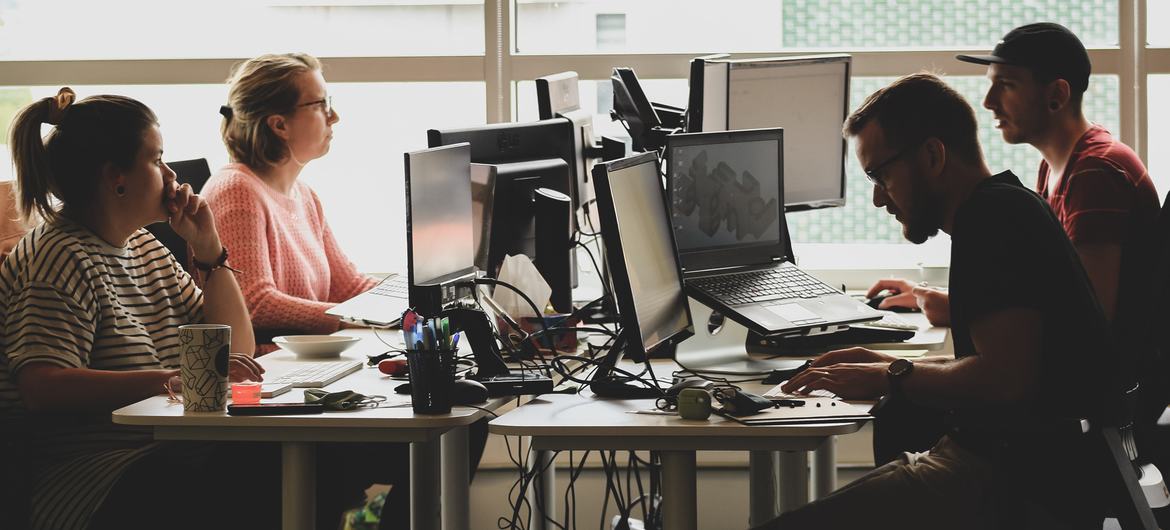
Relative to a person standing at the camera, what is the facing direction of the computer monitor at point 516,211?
facing away from the viewer and to the left of the viewer

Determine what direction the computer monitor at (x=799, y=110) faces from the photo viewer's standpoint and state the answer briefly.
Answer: facing the viewer and to the right of the viewer

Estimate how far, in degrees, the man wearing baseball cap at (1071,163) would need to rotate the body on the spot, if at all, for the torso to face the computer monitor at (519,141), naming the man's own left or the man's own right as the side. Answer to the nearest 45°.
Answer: approximately 45° to the man's own left

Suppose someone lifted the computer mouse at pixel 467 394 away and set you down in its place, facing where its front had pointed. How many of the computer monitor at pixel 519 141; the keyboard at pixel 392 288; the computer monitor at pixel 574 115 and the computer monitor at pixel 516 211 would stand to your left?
4

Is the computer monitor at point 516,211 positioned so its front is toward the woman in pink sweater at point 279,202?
yes

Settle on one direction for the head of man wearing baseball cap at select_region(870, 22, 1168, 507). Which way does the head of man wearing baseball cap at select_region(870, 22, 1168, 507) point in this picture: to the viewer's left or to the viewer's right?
to the viewer's left

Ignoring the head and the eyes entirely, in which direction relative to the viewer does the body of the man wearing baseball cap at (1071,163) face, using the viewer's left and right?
facing to the left of the viewer

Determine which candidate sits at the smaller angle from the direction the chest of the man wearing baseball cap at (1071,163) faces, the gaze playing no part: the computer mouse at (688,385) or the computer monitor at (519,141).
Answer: the computer monitor

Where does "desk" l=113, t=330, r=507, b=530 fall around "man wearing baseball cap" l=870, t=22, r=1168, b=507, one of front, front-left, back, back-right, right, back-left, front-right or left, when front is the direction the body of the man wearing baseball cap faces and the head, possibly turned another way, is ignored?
front-left

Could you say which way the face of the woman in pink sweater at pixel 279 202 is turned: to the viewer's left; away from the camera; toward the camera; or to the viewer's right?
to the viewer's right

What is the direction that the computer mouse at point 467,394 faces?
to the viewer's right

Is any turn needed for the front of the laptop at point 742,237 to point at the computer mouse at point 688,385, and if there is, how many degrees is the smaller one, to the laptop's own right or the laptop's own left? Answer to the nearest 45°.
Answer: approximately 45° to the laptop's own right
